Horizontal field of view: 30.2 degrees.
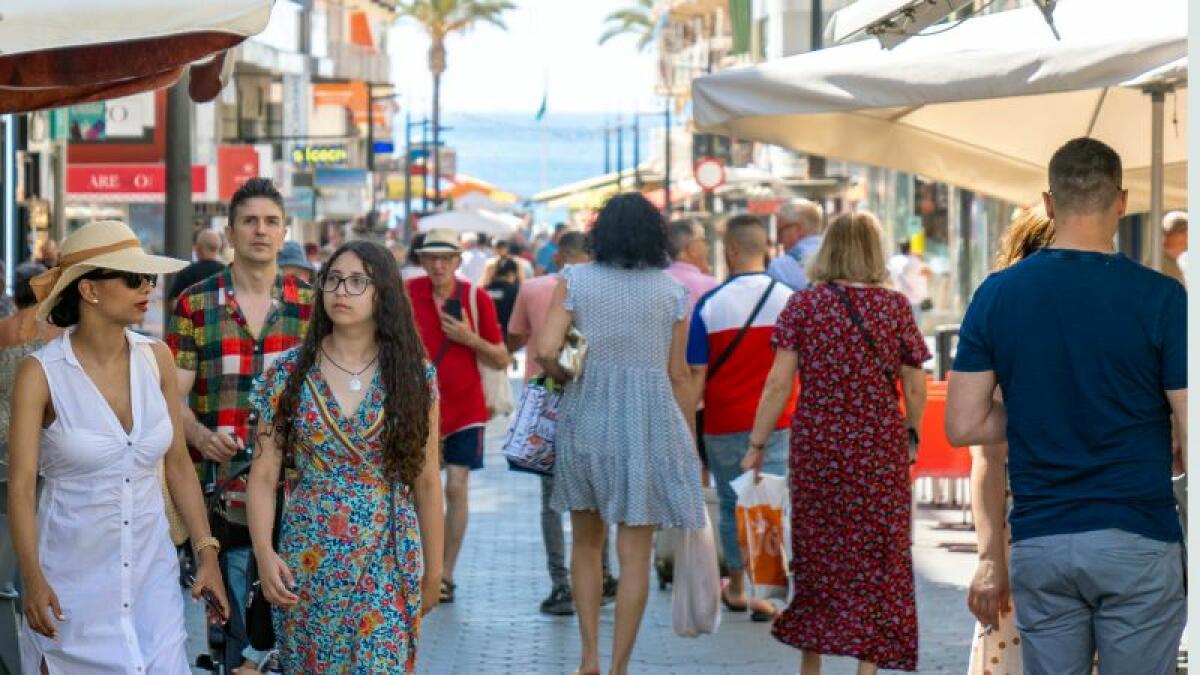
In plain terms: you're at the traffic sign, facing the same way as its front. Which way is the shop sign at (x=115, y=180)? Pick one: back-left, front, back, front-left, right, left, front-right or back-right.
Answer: front-right

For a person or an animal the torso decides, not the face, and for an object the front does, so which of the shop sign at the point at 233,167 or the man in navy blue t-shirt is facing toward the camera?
the shop sign

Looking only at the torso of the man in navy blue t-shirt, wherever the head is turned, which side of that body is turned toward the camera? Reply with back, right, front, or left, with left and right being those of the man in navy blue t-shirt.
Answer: back

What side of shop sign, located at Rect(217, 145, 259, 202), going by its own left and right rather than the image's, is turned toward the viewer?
front

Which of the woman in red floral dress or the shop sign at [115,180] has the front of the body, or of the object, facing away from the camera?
the woman in red floral dress

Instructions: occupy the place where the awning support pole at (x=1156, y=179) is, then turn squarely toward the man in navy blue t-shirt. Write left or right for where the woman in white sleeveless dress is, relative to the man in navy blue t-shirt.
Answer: right

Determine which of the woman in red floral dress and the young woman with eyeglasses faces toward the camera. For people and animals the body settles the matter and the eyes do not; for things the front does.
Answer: the young woman with eyeglasses

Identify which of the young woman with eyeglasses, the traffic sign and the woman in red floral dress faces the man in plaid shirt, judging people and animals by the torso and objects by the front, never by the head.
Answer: the traffic sign

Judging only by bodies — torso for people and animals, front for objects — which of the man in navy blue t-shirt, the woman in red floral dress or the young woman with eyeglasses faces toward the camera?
the young woman with eyeglasses

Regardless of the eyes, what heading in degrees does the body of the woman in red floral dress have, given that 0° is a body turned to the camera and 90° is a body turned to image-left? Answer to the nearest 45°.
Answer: approximately 180°

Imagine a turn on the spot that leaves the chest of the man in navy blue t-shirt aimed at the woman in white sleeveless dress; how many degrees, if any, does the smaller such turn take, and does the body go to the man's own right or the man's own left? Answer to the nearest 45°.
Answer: approximately 90° to the man's own left

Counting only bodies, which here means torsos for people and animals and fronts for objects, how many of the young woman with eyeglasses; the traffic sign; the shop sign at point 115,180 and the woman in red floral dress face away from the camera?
1

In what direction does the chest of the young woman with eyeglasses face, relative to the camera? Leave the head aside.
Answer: toward the camera

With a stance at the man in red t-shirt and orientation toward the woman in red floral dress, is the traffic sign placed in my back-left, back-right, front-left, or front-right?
back-left

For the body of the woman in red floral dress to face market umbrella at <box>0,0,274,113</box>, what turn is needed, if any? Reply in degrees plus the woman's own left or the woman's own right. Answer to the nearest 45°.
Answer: approximately 135° to the woman's own left

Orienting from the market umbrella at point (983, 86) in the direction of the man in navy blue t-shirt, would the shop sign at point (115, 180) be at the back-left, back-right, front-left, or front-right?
back-right
